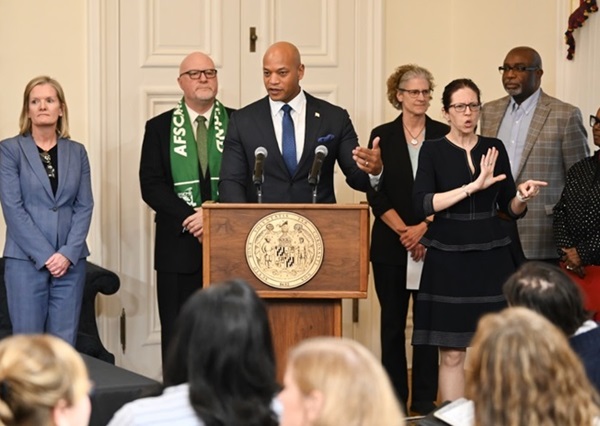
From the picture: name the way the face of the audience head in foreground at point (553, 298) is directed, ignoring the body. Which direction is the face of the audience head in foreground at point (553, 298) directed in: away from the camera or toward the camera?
away from the camera

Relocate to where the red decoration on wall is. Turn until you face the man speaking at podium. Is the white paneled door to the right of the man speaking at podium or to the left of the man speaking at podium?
right

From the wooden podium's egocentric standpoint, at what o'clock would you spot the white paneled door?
The white paneled door is roughly at 5 o'clock from the wooden podium.

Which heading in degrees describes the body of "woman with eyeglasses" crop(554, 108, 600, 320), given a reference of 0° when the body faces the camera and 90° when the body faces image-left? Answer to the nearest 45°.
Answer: approximately 45°

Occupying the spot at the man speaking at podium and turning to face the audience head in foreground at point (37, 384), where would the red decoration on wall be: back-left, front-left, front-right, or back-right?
back-left

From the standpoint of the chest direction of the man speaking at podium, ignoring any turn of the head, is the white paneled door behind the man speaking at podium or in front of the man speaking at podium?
behind

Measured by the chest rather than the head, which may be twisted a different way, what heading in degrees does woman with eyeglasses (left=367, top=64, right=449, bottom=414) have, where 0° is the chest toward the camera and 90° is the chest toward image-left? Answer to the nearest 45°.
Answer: approximately 315°
